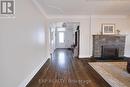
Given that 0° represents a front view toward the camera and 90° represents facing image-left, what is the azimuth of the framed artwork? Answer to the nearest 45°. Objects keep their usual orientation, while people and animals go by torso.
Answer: approximately 0°
